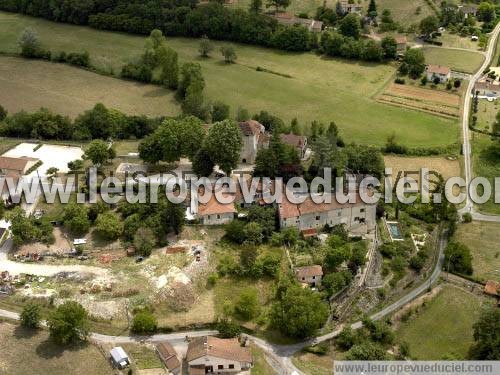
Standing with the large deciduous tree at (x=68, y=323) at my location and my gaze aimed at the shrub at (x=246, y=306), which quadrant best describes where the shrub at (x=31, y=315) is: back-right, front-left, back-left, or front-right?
back-left

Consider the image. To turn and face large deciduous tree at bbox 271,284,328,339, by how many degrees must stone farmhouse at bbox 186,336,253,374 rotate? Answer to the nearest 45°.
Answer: approximately 135° to its left

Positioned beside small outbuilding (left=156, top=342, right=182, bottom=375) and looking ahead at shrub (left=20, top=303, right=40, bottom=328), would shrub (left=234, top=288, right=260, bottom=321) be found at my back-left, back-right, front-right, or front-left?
back-right

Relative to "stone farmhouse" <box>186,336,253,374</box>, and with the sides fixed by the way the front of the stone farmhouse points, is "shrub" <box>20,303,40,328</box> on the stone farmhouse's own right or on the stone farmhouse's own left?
on the stone farmhouse's own right

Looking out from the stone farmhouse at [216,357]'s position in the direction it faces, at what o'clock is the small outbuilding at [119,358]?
The small outbuilding is roughly at 3 o'clock from the stone farmhouse.

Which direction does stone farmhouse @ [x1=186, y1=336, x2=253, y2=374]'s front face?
toward the camera

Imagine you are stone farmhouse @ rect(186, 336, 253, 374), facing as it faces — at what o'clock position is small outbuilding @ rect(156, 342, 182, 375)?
The small outbuilding is roughly at 3 o'clock from the stone farmhouse.

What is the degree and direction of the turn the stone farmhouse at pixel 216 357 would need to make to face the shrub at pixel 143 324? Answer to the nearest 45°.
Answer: approximately 135° to its right

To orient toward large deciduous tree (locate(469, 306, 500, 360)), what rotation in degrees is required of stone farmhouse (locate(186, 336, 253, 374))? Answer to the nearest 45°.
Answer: approximately 90° to its left

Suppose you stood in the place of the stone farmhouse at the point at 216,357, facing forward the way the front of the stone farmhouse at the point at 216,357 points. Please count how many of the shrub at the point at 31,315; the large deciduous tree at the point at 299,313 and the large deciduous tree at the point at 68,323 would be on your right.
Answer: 2

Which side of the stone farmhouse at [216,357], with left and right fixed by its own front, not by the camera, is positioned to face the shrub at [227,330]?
back

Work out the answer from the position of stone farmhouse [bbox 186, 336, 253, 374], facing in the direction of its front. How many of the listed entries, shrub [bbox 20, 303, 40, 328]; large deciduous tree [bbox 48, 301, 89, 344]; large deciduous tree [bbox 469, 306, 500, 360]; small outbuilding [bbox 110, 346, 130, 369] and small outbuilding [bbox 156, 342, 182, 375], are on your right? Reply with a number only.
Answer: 4

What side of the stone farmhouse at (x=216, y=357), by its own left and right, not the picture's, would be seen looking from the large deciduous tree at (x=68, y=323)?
right
